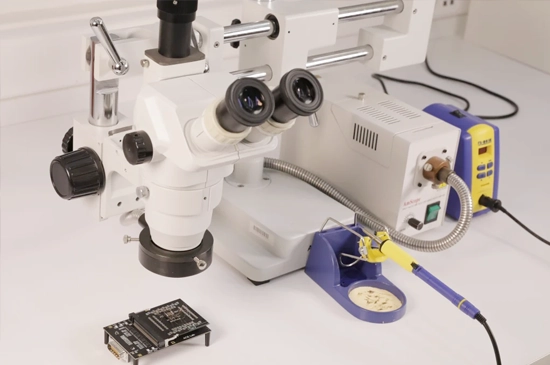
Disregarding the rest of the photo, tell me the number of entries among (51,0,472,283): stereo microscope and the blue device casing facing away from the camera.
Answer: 0

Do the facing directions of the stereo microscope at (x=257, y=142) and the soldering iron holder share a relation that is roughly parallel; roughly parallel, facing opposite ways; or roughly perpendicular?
roughly parallel

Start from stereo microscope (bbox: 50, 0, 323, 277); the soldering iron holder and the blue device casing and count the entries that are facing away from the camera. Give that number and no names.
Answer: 0
